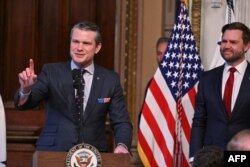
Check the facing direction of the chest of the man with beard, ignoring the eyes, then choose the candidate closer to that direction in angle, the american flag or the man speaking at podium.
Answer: the man speaking at podium

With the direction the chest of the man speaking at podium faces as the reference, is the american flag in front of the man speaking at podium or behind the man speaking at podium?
behind

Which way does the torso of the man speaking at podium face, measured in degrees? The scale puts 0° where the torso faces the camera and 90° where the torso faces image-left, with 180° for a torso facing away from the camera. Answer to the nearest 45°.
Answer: approximately 0°

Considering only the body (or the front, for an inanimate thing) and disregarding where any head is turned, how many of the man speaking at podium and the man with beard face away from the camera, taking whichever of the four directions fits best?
0

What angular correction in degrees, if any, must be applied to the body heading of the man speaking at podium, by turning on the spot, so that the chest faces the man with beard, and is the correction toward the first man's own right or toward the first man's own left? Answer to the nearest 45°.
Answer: approximately 135° to the first man's own left

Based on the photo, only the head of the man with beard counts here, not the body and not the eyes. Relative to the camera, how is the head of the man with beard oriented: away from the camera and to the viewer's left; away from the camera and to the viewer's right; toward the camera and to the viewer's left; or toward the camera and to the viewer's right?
toward the camera and to the viewer's left

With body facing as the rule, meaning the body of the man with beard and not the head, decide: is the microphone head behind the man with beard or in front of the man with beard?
in front

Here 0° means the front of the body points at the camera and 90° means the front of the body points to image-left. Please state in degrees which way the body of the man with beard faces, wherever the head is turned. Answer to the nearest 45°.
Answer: approximately 45°
